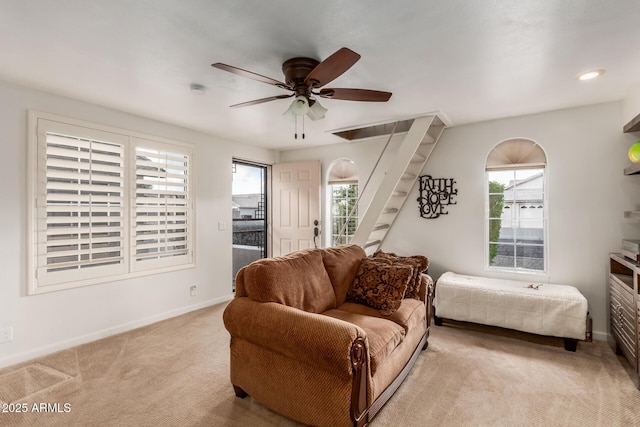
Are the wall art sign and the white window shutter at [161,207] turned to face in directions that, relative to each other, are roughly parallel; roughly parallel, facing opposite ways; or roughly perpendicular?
roughly perpendicular

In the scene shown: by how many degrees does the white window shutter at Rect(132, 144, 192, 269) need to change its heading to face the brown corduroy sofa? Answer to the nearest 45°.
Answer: approximately 45° to its right

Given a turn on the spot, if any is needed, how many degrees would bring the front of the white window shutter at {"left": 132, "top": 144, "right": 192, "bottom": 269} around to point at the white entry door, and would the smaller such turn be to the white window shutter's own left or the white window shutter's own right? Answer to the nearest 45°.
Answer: approximately 45° to the white window shutter's own left

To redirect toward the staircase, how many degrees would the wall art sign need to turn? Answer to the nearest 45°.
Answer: approximately 45° to its right

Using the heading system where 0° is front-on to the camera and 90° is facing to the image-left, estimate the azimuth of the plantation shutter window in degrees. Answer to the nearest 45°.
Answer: approximately 315°

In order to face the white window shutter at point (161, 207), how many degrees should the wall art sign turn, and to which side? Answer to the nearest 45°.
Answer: approximately 45° to its right

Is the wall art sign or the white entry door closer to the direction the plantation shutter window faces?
the wall art sign

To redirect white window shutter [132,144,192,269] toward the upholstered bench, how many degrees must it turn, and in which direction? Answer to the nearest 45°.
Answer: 0° — it already faces it
